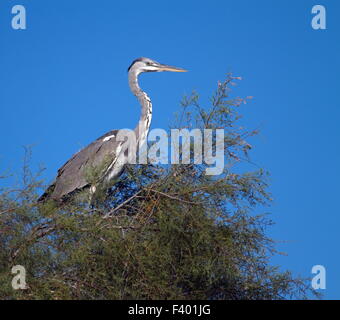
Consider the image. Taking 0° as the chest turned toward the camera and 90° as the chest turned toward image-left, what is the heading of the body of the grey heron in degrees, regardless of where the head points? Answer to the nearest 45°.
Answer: approximately 270°
